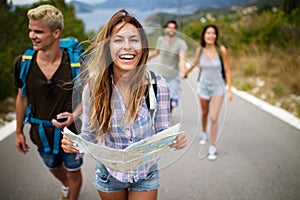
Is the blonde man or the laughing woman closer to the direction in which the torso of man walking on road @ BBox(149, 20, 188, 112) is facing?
the laughing woman

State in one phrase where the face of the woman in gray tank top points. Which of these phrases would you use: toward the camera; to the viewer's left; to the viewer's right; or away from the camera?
toward the camera

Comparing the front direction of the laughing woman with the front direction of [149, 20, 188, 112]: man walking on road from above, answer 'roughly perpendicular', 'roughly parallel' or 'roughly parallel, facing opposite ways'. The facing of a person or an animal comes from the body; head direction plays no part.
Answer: roughly parallel

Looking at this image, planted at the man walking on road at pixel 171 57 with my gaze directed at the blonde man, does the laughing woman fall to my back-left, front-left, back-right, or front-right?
front-left

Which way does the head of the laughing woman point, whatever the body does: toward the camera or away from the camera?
toward the camera

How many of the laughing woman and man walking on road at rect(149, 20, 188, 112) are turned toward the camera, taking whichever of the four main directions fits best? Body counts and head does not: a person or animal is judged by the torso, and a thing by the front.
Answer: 2

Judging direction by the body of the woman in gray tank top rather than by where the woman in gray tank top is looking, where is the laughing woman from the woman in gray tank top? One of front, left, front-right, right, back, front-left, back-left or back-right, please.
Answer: front

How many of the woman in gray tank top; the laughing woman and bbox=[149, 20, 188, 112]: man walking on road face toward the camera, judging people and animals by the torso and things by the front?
3

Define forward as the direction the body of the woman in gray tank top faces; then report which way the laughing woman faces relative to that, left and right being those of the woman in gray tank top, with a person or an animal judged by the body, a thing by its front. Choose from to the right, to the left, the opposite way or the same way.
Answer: the same way

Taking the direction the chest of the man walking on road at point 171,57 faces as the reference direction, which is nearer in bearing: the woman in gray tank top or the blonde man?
the blonde man

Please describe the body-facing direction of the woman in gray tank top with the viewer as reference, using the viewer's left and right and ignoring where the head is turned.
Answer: facing the viewer

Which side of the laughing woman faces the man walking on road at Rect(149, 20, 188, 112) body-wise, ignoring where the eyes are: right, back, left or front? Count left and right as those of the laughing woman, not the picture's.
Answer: back

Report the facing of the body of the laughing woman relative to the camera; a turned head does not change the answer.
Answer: toward the camera

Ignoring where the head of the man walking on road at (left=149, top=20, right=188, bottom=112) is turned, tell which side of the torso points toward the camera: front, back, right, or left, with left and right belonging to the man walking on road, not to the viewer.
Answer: front

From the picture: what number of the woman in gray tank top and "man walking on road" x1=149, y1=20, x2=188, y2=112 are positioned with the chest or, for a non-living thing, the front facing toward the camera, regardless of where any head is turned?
2

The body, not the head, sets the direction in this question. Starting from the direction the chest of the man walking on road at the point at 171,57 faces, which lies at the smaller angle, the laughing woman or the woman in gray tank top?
the laughing woman

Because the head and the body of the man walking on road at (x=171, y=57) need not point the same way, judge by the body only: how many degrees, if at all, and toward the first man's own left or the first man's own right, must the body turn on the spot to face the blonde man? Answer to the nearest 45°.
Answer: approximately 45° to the first man's own right
